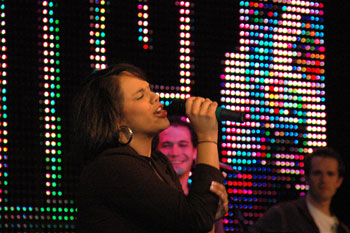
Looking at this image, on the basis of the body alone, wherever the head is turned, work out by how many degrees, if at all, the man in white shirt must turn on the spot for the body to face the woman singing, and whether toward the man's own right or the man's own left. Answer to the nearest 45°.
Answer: approximately 45° to the man's own right

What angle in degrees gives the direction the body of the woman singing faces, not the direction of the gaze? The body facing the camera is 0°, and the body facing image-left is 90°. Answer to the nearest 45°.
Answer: approximately 270°

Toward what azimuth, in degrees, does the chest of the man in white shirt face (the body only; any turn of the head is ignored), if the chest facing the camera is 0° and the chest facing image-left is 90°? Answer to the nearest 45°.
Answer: approximately 315°

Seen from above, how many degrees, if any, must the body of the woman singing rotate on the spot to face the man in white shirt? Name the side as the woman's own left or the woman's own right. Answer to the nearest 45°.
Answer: approximately 45° to the woman's own left
